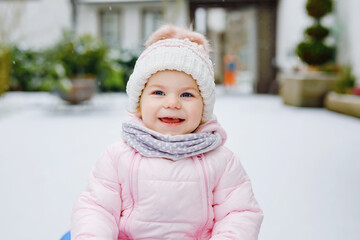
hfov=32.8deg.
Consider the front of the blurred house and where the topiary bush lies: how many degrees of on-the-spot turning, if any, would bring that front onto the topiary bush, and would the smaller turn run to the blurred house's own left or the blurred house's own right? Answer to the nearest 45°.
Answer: approximately 45° to the blurred house's own left

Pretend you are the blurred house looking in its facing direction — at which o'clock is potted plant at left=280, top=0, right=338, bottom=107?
The potted plant is roughly at 11 o'clock from the blurred house.

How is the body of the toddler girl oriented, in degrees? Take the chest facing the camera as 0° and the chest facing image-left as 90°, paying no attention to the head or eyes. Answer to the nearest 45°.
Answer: approximately 0°

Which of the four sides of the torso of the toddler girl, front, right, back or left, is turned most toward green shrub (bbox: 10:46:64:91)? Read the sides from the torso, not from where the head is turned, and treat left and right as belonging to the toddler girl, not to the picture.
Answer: back

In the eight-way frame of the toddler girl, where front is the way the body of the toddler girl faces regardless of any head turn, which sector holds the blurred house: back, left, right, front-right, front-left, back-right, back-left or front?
back

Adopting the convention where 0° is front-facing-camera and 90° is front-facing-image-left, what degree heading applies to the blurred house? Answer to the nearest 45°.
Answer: approximately 0°
